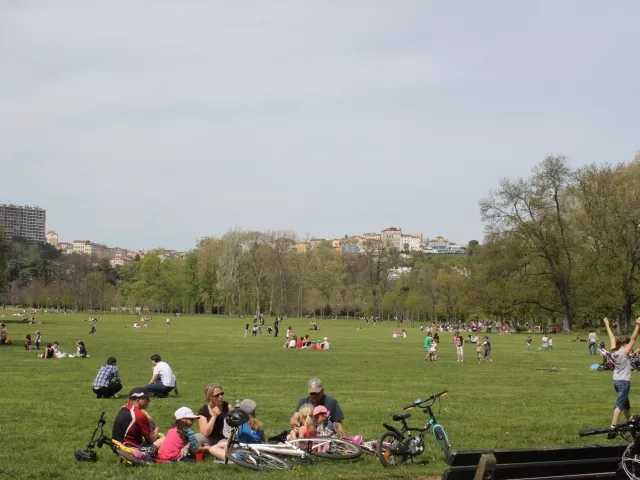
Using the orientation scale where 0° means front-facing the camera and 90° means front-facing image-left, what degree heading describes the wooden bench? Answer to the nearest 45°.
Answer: approximately 180°

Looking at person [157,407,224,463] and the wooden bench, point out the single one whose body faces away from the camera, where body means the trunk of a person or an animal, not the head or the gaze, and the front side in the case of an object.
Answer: the wooden bench

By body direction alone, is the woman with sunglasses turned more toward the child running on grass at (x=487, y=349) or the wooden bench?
the wooden bench

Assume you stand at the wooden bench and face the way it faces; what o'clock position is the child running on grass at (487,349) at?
The child running on grass is roughly at 12 o'clock from the wooden bench.

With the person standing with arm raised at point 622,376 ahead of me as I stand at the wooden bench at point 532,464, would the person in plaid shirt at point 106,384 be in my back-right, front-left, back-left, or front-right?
front-left

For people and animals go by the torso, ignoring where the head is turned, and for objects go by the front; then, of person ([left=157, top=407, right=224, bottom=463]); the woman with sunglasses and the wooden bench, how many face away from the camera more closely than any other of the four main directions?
1

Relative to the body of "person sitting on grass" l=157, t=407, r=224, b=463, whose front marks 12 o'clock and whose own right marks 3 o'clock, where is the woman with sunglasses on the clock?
The woman with sunglasses is roughly at 10 o'clock from the person sitting on grass.

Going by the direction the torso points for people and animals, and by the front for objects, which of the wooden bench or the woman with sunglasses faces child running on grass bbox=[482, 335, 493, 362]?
the wooden bench

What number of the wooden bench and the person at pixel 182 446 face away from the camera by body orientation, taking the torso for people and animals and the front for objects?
1

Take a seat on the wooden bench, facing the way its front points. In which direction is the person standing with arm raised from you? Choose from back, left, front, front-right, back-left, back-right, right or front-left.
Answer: front

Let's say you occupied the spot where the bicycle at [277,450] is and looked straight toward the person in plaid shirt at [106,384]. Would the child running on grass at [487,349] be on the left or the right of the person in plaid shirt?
right

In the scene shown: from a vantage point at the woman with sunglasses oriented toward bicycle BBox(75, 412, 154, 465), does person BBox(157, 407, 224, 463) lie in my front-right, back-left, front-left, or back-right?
front-left

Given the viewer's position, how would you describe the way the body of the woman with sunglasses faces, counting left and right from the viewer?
facing the viewer and to the right of the viewer
